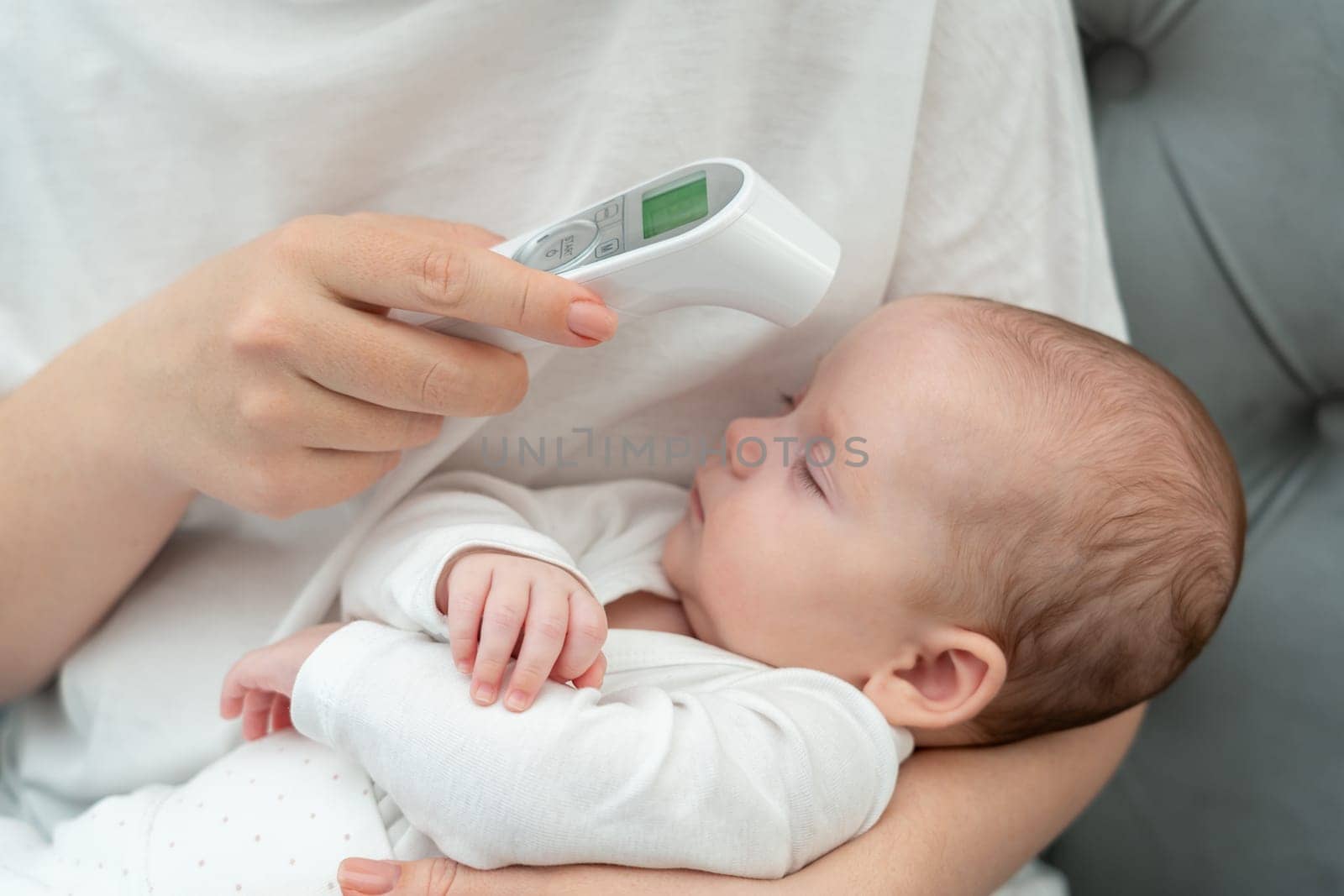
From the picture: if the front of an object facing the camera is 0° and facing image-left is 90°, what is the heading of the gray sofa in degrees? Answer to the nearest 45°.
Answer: approximately 0°
